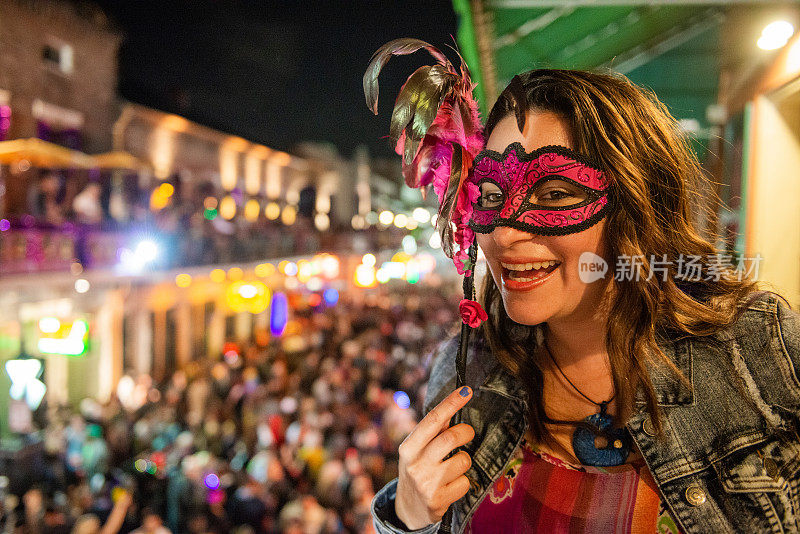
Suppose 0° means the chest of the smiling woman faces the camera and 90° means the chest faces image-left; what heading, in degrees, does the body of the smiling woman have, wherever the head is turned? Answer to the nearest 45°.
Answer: approximately 45°

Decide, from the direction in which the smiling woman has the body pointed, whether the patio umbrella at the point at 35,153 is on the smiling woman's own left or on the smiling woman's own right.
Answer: on the smiling woman's own right

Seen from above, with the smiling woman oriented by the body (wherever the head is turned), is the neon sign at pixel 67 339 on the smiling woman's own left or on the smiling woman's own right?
on the smiling woman's own right
